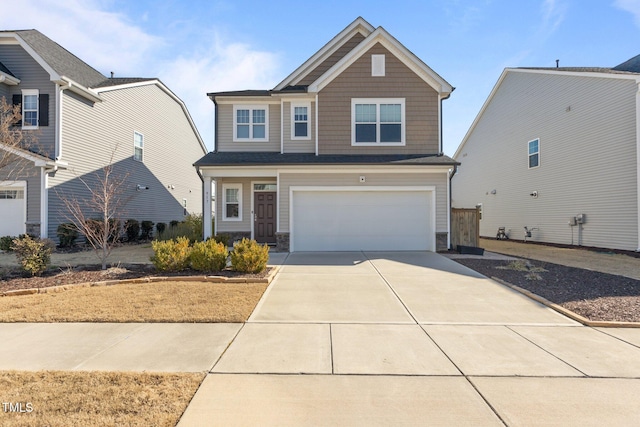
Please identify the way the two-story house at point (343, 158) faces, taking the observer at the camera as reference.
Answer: facing the viewer

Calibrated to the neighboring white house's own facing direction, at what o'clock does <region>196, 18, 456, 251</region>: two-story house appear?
The two-story house is roughly at 3 o'clock from the neighboring white house.

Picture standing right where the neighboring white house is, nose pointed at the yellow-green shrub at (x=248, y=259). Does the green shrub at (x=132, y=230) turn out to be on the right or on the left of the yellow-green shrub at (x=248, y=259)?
right

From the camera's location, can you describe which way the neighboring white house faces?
facing the viewer and to the right of the viewer

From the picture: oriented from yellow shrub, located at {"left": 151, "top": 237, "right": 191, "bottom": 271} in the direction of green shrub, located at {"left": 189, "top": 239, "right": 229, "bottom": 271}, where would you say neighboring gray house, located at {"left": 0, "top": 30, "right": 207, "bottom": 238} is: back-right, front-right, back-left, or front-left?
back-left

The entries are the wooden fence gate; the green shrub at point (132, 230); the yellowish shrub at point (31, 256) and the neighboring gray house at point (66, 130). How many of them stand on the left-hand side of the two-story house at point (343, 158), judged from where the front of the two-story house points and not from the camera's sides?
1

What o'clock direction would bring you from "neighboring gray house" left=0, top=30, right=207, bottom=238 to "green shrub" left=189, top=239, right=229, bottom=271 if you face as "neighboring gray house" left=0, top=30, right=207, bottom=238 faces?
The green shrub is roughly at 10 o'clock from the neighboring gray house.

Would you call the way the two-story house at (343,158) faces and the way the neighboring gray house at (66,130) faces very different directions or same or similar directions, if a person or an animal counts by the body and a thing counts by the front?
same or similar directions

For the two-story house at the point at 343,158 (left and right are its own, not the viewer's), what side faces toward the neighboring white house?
left

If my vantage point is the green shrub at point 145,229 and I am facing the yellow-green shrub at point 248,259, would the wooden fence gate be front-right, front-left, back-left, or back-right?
front-left

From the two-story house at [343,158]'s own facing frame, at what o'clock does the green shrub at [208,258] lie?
The green shrub is roughly at 1 o'clock from the two-story house.

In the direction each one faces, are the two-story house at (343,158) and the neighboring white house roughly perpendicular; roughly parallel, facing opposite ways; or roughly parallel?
roughly parallel

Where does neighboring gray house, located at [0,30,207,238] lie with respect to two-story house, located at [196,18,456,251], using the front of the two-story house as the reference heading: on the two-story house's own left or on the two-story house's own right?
on the two-story house's own right
